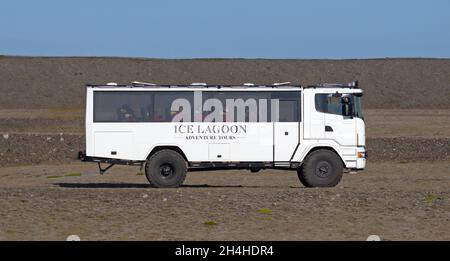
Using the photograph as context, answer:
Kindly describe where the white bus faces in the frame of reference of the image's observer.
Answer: facing to the right of the viewer
